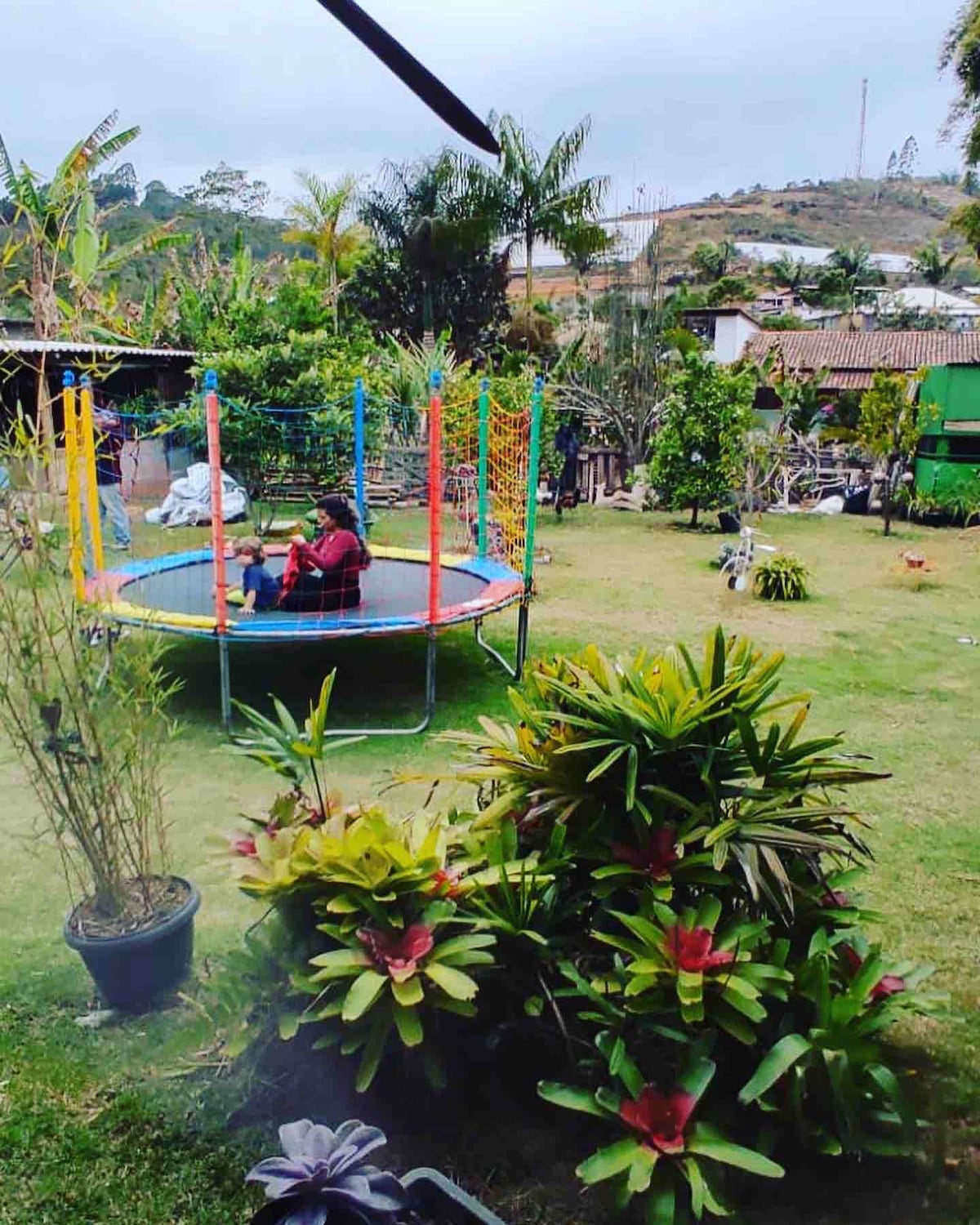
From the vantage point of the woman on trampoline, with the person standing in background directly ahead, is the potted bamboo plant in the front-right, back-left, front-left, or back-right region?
back-left

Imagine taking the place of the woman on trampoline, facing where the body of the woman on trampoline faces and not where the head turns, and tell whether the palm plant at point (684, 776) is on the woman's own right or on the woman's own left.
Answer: on the woman's own left

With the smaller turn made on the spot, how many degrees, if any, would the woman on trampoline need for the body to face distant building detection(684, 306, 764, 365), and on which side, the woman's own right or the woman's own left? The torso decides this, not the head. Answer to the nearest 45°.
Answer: approximately 135° to the woman's own right

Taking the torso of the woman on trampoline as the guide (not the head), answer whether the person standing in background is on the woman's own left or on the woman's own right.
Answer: on the woman's own right

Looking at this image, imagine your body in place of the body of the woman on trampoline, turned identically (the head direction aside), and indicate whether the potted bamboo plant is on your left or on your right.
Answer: on your left

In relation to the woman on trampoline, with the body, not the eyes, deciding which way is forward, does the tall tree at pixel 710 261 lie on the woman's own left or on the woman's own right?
on the woman's own right

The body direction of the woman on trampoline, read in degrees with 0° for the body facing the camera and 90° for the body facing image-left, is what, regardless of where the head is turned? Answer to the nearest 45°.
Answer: approximately 90°

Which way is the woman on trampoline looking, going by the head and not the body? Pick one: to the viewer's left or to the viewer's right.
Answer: to the viewer's left

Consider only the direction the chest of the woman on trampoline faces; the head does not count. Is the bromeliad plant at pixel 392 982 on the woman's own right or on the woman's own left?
on the woman's own left

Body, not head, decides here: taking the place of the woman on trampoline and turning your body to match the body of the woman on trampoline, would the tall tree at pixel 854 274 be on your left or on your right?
on your right

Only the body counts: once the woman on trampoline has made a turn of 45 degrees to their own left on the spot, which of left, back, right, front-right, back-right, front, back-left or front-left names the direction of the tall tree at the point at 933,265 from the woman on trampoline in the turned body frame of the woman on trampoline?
back

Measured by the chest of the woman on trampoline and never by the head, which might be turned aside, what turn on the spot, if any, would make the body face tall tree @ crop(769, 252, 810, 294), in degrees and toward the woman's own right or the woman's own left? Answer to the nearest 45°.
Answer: approximately 135° to the woman's own right

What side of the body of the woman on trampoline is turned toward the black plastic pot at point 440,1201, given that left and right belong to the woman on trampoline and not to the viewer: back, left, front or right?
left

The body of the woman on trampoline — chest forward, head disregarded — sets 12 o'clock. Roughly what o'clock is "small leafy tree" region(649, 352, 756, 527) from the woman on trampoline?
The small leafy tree is roughly at 4 o'clock from the woman on trampoline.
